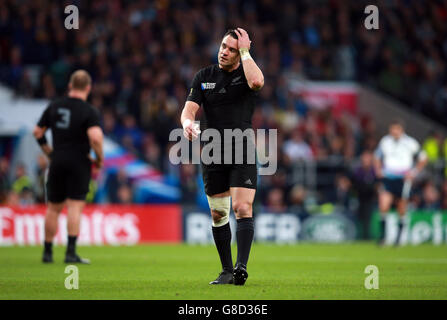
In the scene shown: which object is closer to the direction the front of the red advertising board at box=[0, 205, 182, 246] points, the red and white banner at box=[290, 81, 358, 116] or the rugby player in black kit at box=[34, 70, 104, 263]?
the rugby player in black kit

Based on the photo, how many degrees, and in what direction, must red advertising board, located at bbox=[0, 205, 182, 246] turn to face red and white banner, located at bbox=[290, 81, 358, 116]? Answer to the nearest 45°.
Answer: approximately 135° to its left

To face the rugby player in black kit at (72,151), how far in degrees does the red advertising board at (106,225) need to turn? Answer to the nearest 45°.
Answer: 0° — it already faces them

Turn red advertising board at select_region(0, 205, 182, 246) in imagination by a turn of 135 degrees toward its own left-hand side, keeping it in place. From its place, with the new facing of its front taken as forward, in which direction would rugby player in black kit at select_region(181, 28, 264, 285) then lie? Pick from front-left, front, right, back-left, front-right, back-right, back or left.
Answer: back-right

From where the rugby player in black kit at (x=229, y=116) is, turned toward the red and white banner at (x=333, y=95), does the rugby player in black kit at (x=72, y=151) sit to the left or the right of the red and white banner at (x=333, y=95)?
left

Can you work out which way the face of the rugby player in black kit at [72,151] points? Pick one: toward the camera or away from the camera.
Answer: away from the camera

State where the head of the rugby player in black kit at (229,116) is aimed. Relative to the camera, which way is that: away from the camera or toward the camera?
toward the camera

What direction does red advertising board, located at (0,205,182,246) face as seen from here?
toward the camera
